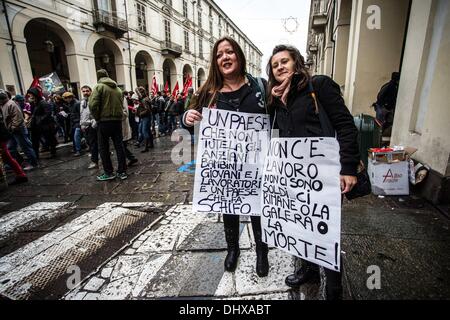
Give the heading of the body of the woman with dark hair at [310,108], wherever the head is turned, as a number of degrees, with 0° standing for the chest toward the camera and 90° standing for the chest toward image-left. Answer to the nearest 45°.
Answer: approximately 45°

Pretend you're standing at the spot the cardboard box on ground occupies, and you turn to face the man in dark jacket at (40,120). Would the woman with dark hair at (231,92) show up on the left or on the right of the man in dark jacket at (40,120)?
left

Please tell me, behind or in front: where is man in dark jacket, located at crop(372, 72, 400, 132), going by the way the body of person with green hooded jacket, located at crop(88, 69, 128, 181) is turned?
behind

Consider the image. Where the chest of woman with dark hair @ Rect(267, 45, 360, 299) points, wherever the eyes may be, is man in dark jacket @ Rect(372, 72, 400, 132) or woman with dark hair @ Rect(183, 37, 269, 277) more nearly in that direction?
the woman with dark hair

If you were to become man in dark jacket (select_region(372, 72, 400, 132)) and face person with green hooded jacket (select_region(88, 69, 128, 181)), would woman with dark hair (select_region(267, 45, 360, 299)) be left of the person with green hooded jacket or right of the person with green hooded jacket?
left

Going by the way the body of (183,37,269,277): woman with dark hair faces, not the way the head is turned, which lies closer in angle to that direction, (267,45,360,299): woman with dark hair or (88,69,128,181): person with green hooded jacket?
the woman with dark hair

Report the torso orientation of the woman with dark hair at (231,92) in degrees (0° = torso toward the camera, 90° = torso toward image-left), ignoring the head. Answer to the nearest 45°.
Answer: approximately 0°

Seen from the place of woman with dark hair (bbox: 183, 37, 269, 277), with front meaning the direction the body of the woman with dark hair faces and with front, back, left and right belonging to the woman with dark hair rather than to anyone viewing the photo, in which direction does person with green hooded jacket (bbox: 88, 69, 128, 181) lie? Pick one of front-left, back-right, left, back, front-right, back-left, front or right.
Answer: back-right

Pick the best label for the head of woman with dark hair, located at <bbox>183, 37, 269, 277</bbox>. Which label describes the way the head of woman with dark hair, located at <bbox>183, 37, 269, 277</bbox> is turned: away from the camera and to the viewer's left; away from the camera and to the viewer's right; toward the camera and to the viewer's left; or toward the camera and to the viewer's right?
toward the camera and to the viewer's right
